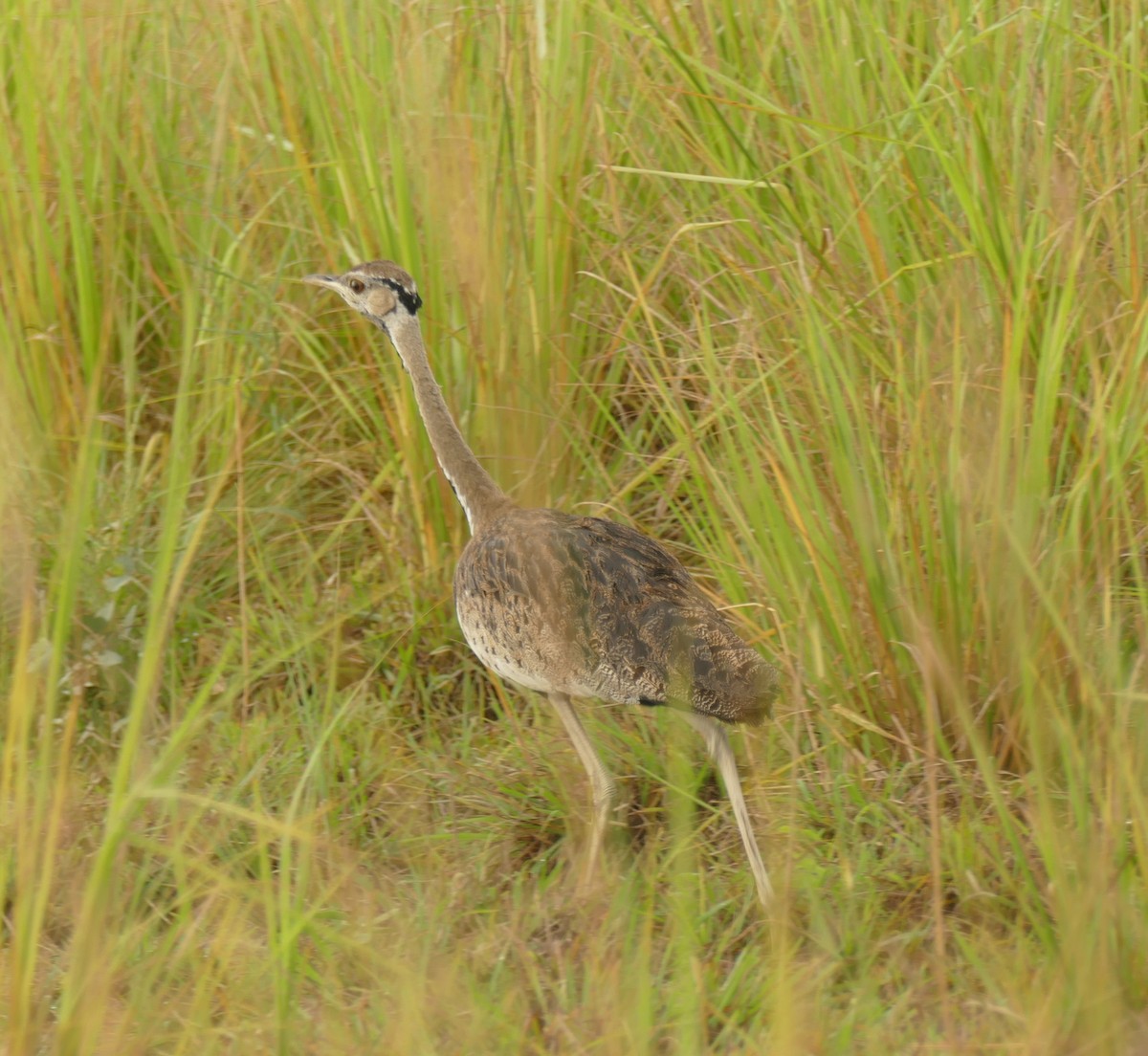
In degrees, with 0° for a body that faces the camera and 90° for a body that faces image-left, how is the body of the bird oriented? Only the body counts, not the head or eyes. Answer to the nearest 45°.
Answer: approximately 90°
